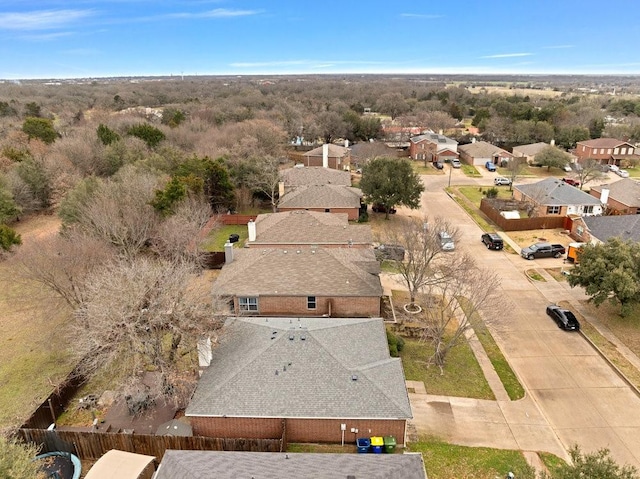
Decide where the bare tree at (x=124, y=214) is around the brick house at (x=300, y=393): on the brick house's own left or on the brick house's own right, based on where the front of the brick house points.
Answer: on the brick house's own left

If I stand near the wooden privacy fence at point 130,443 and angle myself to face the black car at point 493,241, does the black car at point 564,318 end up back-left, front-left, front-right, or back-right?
front-right

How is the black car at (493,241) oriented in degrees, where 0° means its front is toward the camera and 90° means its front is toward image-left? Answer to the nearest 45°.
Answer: approximately 135°

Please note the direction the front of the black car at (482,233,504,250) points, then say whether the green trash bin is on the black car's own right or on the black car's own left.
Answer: on the black car's own left

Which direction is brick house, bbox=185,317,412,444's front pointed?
to the viewer's right

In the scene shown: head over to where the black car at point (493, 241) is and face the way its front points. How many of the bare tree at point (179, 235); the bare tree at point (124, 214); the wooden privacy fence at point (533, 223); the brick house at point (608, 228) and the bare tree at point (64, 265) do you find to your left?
3

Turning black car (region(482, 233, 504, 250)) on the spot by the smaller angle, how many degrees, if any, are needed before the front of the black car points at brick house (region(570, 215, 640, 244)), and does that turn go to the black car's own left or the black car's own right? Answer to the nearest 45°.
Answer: approximately 135° to the black car's own right

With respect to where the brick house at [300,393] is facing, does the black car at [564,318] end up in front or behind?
in front

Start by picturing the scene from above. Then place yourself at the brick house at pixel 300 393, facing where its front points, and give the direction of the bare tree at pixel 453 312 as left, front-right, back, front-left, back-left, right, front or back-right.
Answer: front-left

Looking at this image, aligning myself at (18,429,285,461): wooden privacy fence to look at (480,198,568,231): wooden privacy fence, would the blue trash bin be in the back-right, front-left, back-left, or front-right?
front-right

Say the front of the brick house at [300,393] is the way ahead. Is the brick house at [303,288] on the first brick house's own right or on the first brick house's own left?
on the first brick house's own left
